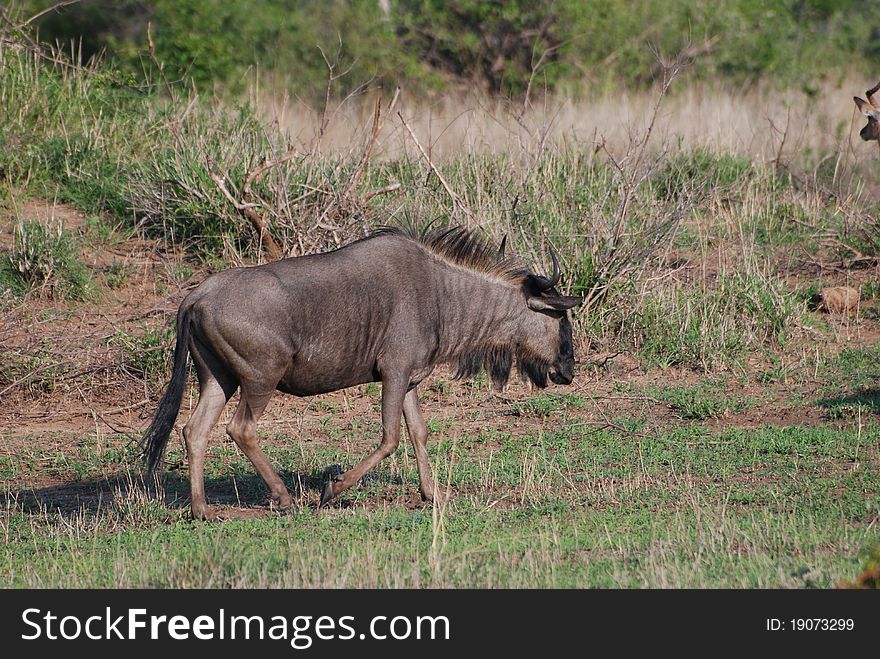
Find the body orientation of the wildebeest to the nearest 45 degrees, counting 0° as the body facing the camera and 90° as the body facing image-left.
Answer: approximately 270°

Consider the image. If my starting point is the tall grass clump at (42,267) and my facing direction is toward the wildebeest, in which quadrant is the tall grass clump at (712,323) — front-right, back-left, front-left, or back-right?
front-left

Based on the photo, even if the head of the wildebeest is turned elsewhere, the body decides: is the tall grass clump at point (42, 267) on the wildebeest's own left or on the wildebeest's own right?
on the wildebeest's own left

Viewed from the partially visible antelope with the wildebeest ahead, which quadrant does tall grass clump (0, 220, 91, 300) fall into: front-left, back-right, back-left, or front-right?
front-right

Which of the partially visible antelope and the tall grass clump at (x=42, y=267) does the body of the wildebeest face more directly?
the partially visible antelope

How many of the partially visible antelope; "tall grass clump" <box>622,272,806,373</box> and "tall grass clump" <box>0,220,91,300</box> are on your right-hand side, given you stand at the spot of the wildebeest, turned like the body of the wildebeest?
0

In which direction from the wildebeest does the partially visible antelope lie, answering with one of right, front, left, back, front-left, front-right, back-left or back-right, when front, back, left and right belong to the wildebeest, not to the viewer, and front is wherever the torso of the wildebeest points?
front-left

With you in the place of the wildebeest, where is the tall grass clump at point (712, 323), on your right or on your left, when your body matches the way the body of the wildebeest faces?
on your left
